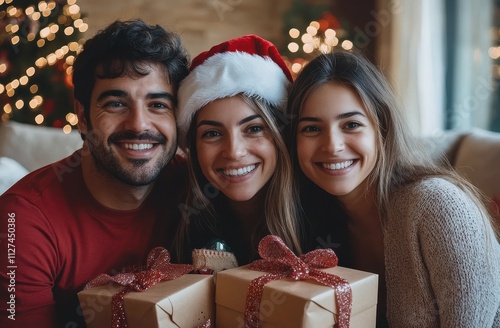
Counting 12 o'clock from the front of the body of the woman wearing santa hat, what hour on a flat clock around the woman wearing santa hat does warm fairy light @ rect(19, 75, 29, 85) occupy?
The warm fairy light is roughly at 5 o'clock from the woman wearing santa hat.

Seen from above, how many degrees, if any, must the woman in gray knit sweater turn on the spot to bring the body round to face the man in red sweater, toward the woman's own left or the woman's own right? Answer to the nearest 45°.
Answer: approximately 45° to the woman's own right

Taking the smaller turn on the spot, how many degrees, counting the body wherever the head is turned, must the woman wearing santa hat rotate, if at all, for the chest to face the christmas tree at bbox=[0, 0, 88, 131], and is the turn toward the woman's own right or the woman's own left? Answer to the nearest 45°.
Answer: approximately 135° to the woman's own right

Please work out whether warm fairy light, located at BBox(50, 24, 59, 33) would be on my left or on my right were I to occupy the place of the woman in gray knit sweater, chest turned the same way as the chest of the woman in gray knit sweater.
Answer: on my right

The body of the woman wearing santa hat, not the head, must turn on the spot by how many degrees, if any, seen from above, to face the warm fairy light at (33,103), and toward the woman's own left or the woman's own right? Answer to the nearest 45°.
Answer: approximately 135° to the woman's own right

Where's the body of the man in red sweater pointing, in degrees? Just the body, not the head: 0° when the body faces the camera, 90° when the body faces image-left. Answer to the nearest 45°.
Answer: approximately 315°

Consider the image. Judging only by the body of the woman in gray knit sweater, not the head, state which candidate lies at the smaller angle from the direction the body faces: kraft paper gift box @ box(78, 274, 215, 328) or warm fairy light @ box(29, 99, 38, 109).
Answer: the kraft paper gift box

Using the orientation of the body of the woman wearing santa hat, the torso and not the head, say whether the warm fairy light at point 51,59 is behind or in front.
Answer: behind

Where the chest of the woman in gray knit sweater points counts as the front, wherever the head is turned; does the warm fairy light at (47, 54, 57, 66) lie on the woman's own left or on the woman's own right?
on the woman's own right

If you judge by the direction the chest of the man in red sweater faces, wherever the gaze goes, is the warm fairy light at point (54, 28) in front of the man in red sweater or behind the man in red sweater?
behind

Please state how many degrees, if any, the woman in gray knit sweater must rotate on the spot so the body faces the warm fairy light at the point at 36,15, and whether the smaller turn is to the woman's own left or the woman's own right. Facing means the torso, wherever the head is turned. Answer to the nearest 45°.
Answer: approximately 90° to the woman's own right

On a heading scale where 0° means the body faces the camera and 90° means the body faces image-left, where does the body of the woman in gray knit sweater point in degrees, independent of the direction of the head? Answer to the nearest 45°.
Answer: approximately 45°
